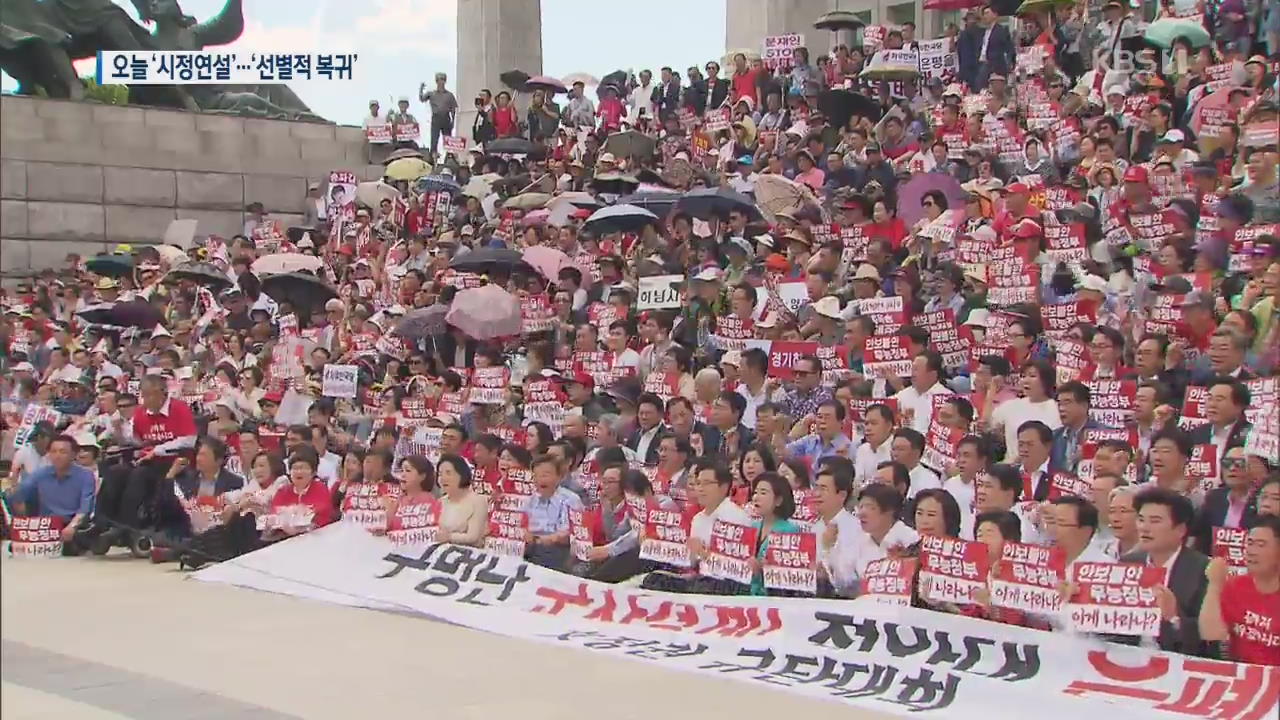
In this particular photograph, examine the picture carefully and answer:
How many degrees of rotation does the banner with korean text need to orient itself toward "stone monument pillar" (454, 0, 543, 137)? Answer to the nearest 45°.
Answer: approximately 135° to its right

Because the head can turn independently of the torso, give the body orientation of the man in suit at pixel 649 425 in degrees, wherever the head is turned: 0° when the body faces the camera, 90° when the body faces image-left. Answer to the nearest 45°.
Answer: approximately 45°

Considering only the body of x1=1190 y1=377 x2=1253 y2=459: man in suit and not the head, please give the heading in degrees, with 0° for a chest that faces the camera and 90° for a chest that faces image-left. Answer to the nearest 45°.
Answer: approximately 45°

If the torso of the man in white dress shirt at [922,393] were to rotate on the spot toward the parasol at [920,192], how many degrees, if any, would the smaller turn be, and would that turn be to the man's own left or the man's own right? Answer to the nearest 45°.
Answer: approximately 135° to the man's own right

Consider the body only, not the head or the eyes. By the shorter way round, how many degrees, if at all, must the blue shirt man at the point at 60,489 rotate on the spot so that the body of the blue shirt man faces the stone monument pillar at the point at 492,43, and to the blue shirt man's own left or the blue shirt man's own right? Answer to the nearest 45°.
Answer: approximately 135° to the blue shirt man's own left

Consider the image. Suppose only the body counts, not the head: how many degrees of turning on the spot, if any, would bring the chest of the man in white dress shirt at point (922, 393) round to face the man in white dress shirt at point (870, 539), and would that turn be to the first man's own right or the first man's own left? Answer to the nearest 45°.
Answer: approximately 45° to the first man's own left

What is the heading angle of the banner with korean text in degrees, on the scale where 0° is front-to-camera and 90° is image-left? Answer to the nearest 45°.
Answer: approximately 45°

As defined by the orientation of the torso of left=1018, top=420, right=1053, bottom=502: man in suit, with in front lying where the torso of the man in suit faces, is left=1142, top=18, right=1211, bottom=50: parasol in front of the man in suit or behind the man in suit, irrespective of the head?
behind
